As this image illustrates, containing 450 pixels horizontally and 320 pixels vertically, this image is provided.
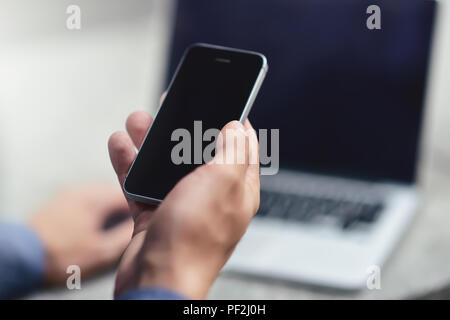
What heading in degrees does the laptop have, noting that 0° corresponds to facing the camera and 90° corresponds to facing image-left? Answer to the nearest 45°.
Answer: approximately 45°
